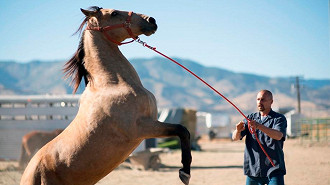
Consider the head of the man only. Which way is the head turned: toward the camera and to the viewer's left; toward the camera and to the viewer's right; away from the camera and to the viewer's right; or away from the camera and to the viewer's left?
toward the camera and to the viewer's left

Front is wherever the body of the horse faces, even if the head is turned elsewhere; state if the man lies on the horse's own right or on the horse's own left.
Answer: on the horse's own right

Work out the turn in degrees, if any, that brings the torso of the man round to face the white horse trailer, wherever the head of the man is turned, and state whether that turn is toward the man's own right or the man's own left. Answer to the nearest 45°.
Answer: approximately 90° to the man's own right

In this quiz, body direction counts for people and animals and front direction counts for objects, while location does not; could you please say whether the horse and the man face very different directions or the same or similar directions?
very different directions

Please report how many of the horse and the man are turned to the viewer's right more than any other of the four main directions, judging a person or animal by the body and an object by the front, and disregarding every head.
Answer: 1

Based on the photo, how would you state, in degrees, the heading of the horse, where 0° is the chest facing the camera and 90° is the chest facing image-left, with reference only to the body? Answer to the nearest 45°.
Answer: approximately 270°

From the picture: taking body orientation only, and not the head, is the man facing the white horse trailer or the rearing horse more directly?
the rearing horse

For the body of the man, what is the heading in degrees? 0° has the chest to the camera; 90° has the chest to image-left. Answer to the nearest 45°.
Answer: approximately 45°
